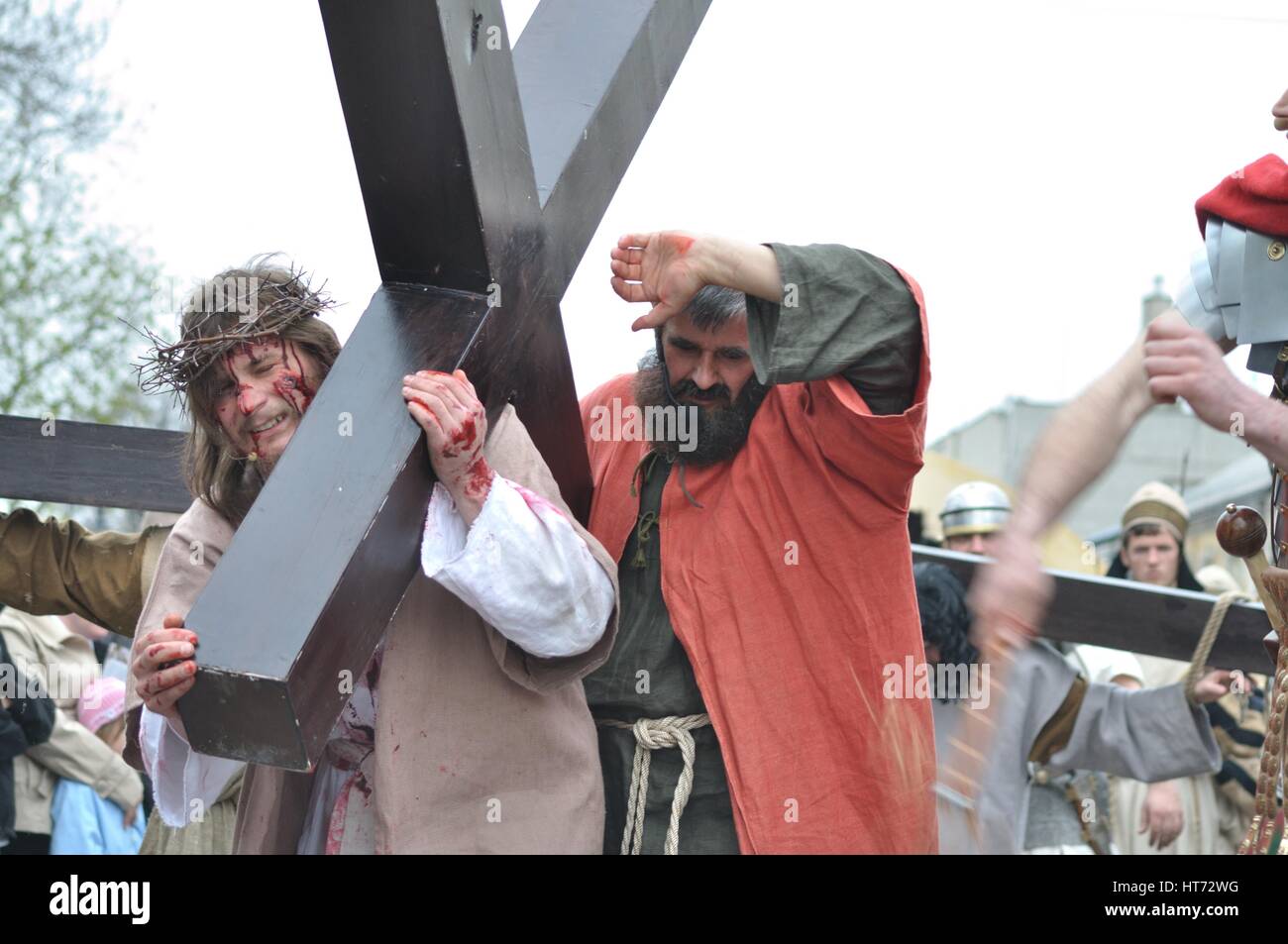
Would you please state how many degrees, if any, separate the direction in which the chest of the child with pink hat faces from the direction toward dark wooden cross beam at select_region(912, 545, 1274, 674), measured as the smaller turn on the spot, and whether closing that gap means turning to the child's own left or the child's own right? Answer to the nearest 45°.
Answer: approximately 45° to the child's own right

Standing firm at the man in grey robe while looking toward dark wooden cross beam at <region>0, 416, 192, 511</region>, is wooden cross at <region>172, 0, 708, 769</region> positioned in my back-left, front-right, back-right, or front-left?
front-left

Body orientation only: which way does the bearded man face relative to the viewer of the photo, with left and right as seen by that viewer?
facing the viewer and to the left of the viewer

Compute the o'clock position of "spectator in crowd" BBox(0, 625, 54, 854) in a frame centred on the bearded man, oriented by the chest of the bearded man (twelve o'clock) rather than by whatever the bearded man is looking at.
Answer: The spectator in crowd is roughly at 3 o'clock from the bearded man.

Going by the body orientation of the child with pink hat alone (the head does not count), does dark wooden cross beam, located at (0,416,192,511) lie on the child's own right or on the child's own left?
on the child's own right

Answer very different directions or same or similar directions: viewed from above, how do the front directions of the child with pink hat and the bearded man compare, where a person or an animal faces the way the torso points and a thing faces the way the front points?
very different directions

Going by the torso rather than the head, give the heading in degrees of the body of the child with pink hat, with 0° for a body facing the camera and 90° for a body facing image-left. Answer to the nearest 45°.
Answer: approximately 270°

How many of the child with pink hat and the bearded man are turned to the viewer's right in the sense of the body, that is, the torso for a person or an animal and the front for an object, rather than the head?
1

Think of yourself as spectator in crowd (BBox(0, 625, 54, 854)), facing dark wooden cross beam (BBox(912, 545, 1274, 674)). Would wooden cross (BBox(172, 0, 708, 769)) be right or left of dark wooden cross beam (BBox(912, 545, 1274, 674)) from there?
right
